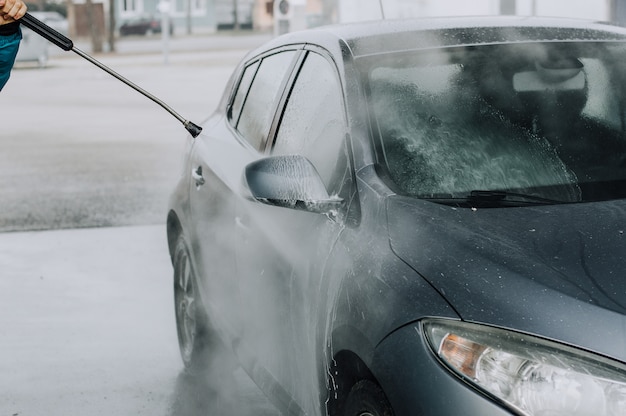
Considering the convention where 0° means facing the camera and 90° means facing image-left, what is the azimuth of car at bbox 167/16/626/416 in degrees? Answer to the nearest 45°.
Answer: approximately 315°
